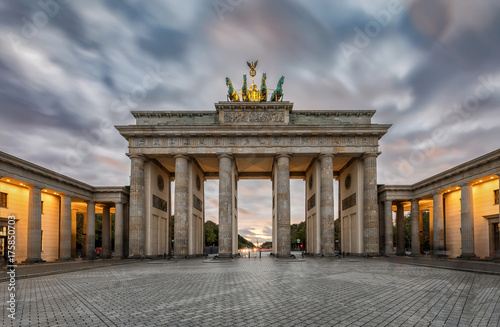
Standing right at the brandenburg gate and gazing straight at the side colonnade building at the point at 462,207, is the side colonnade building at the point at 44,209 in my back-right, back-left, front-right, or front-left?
back-right

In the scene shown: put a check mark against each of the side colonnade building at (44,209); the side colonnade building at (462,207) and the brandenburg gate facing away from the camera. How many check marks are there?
0

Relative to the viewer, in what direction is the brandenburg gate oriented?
toward the camera

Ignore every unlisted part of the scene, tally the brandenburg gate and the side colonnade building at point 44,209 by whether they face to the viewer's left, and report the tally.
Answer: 0

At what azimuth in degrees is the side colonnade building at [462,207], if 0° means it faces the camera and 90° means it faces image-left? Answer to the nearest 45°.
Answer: approximately 45°
